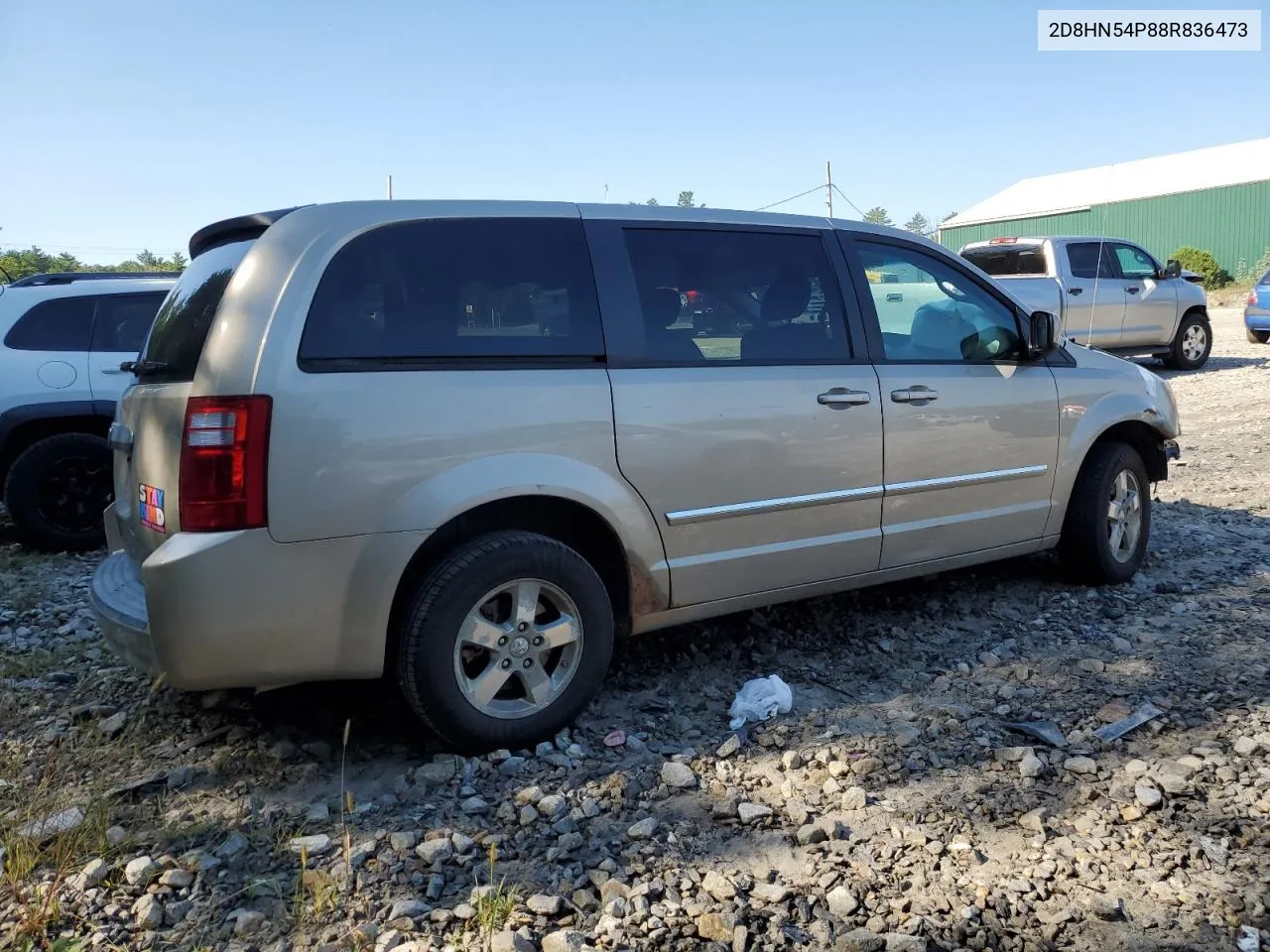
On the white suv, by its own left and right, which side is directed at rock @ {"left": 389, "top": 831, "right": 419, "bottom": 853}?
right

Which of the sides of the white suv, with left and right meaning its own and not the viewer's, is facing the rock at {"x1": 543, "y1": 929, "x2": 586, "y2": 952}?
right

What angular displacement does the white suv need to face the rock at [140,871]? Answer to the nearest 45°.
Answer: approximately 90° to its right

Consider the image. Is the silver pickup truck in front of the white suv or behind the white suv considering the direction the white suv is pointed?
in front

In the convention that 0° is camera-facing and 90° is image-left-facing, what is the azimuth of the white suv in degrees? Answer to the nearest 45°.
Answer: approximately 270°
